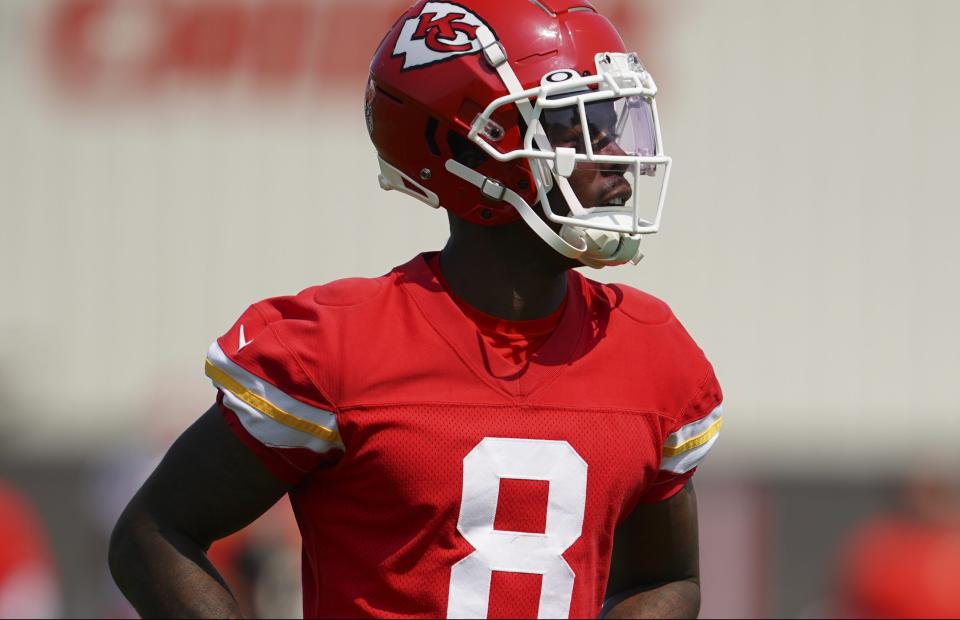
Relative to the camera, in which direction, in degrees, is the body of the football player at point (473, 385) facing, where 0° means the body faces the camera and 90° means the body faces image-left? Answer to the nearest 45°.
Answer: approximately 315°

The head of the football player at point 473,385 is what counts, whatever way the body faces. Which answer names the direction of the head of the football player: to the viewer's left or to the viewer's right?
to the viewer's right

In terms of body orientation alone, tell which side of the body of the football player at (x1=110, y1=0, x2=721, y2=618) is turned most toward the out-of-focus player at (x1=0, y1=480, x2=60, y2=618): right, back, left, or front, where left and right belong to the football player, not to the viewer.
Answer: back
